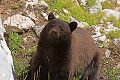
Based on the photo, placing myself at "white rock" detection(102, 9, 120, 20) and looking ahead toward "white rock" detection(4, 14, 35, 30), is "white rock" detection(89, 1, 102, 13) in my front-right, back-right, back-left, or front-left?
front-right

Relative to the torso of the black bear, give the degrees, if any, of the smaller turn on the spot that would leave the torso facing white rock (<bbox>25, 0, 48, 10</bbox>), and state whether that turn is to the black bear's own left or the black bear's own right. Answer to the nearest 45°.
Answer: approximately 135° to the black bear's own right

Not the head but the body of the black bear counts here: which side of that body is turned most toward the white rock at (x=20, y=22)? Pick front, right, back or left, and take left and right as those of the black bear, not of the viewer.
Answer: right

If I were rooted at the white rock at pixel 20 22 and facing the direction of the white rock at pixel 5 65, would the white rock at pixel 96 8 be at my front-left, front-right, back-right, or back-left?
back-left

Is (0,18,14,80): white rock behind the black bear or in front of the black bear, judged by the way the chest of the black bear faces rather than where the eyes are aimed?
in front

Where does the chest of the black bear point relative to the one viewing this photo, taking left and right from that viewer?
facing the viewer and to the left of the viewer

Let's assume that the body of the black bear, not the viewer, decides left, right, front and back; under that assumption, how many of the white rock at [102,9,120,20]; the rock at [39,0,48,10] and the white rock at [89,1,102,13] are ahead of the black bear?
0

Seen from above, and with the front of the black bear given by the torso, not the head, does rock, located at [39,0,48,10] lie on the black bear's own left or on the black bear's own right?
on the black bear's own right
